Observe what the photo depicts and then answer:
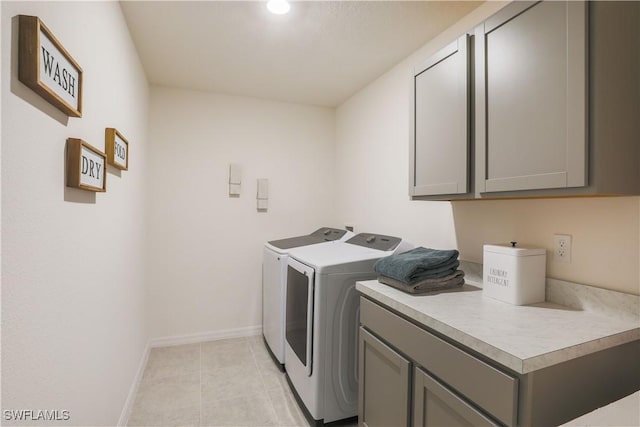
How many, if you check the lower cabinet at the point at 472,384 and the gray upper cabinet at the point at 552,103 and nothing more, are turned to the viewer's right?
0

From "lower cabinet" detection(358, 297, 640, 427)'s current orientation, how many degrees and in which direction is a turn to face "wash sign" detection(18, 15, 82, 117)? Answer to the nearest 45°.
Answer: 0° — it already faces it

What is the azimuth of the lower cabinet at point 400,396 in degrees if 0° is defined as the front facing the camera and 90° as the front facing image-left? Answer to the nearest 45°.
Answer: approximately 45°

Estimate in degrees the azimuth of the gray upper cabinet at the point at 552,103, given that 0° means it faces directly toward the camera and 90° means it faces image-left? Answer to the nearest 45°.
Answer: approximately 45°

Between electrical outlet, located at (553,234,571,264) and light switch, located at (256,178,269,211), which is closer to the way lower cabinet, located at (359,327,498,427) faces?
the light switch

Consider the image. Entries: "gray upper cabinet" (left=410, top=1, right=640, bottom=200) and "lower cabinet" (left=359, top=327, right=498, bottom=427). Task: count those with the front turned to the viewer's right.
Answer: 0
